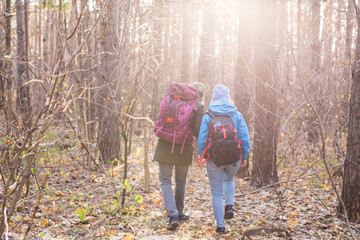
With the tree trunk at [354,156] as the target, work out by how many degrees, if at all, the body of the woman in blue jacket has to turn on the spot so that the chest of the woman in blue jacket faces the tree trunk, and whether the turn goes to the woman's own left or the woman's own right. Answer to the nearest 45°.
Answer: approximately 90° to the woman's own right

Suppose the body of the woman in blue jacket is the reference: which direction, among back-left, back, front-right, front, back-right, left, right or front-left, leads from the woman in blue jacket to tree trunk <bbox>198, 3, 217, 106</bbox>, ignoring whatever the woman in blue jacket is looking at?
front

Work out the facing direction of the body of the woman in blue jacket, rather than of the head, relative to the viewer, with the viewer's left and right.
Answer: facing away from the viewer

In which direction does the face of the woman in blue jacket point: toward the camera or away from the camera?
away from the camera

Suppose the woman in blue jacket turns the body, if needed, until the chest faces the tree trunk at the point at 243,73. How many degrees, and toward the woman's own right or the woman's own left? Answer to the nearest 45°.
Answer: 0° — they already face it

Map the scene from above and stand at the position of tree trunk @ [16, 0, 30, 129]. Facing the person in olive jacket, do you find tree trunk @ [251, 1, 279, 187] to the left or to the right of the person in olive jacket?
left
